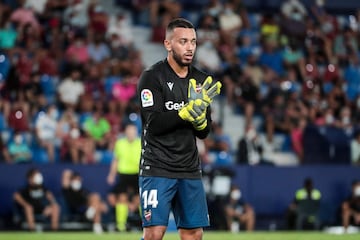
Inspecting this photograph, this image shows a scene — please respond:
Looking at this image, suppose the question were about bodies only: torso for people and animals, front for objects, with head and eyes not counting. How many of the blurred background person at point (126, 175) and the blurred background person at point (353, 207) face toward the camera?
2

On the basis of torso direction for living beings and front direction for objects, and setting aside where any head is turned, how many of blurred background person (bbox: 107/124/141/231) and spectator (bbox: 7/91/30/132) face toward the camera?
2

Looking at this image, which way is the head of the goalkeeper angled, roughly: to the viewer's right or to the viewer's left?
to the viewer's right

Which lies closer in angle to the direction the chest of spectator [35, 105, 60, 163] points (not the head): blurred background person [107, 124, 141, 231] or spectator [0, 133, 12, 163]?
the blurred background person
